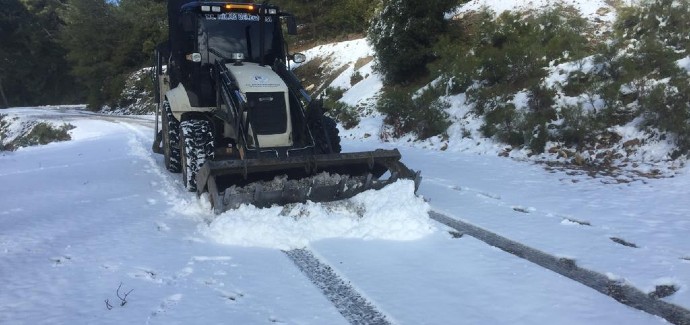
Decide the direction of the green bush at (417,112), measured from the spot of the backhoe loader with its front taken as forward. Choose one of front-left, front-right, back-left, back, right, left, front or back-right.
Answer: left

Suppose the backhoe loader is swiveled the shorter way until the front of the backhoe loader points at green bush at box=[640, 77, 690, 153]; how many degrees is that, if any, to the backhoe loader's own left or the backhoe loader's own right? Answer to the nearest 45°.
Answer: approximately 45° to the backhoe loader's own left

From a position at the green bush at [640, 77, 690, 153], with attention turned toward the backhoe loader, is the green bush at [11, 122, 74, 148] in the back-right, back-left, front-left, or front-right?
front-right

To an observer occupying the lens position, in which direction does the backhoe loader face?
facing the viewer and to the right of the viewer

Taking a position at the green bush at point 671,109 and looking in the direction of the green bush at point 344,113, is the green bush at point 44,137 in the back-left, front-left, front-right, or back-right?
front-left

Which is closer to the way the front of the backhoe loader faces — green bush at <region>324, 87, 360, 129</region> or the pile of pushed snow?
the pile of pushed snow

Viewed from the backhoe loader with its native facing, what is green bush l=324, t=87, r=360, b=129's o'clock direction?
The green bush is roughly at 8 o'clock from the backhoe loader.

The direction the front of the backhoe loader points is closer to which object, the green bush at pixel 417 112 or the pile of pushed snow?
the pile of pushed snow
